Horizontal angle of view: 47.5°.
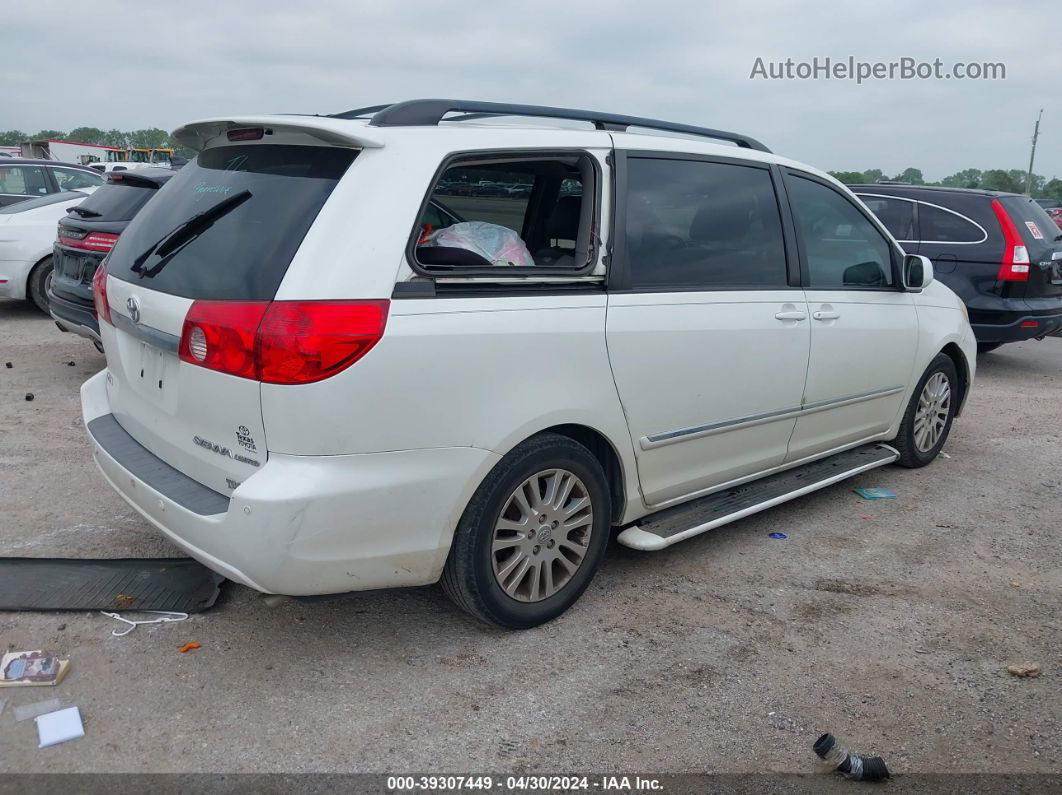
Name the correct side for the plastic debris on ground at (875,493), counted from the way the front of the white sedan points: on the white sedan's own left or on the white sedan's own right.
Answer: on the white sedan's own right

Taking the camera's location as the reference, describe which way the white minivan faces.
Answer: facing away from the viewer and to the right of the viewer

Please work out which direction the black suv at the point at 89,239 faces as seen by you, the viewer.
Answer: facing away from the viewer and to the right of the viewer

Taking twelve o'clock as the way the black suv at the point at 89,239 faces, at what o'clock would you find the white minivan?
The white minivan is roughly at 4 o'clock from the black suv.

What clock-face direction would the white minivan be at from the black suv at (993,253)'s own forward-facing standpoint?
The white minivan is roughly at 8 o'clock from the black suv.

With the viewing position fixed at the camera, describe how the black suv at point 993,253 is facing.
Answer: facing away from the viewer and to the left of the viewer

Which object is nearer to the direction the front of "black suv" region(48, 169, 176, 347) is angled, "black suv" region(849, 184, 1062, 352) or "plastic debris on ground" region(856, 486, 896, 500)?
the black suv

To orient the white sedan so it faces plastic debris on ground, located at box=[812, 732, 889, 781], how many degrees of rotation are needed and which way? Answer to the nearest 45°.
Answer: approximately 135° to its right
